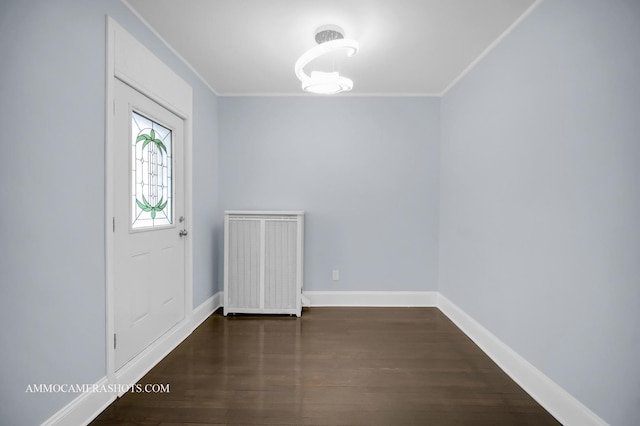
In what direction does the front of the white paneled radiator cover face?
toward the camera
